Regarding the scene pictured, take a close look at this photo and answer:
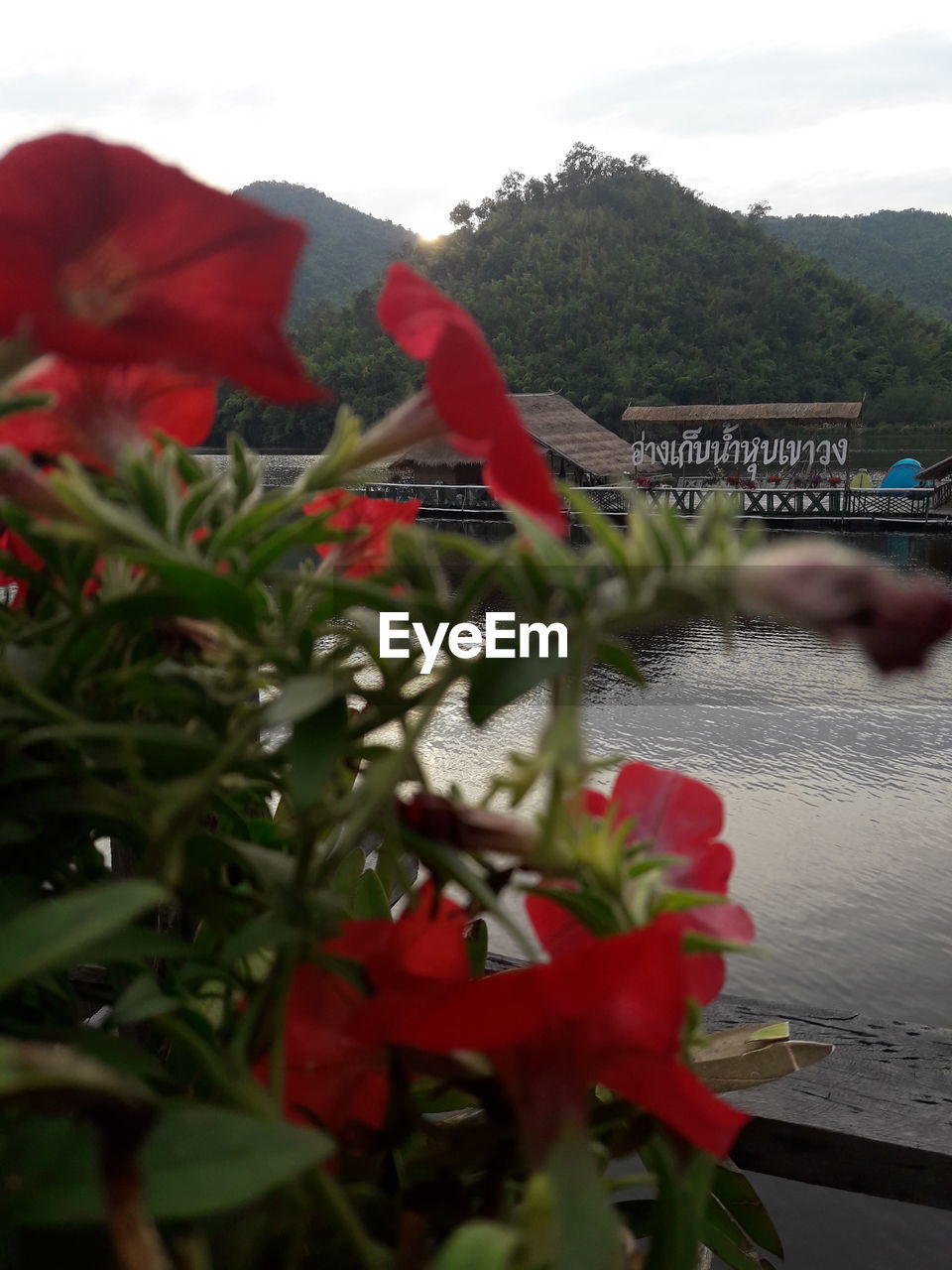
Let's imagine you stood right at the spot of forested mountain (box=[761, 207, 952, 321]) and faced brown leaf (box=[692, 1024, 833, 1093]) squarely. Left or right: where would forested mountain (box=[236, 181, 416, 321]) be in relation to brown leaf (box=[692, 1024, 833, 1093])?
right

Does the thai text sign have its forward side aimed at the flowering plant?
yes

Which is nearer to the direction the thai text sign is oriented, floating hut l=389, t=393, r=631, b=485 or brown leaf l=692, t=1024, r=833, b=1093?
the brown leaf

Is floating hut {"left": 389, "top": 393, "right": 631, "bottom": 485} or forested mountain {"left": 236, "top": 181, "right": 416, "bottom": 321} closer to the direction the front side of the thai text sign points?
the floating hut

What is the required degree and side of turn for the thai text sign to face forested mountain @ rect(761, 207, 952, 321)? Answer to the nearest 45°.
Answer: approximately 180°

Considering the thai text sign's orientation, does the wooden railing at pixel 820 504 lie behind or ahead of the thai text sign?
ahead

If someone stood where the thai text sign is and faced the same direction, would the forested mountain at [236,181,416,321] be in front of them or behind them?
behind

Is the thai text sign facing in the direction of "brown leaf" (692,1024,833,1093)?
yes

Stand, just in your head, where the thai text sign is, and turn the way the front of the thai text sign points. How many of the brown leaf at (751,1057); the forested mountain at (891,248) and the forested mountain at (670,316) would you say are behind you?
2

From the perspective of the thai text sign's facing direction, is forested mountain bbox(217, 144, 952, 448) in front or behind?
behind

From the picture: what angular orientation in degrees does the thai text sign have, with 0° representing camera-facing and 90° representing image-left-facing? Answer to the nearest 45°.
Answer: approximately 0°
